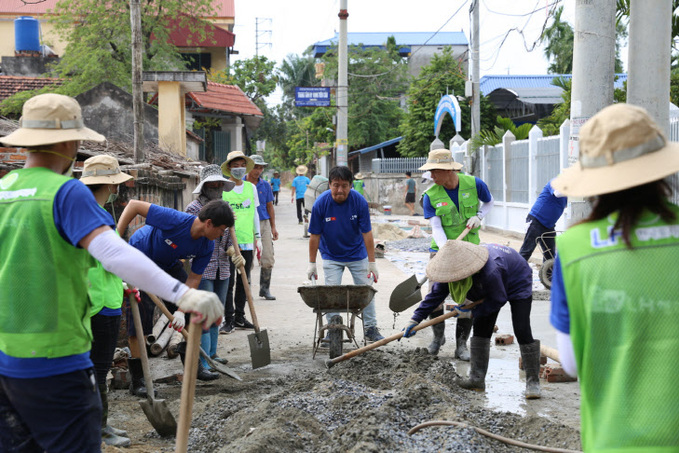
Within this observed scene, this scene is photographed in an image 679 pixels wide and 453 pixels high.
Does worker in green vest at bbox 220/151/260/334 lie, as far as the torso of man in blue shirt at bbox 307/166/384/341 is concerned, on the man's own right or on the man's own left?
on the man's own right

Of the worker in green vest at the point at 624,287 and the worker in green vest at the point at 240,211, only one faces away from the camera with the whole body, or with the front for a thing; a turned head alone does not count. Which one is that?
the worker in green vest at the point at 624,287

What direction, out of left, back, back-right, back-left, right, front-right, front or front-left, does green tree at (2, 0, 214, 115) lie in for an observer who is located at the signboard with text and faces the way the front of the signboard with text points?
right

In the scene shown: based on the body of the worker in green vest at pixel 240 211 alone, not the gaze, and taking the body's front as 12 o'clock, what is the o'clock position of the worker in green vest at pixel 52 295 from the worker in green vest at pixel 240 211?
the worker in green vest at pixel 52 295 is roughly at 12 o'clock from the worker in green vest at pixel 240 211.

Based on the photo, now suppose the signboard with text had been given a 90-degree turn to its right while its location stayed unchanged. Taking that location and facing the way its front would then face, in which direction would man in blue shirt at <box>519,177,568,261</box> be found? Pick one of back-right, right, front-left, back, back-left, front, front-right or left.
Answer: left

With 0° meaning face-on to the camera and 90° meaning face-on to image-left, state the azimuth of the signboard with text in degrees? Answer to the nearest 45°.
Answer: approximately 0°

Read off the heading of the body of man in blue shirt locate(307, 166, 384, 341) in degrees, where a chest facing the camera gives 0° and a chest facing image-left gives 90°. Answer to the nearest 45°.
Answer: approximately 0°

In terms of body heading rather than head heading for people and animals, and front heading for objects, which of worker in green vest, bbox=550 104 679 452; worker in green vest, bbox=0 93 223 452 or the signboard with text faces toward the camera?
the signboard with text

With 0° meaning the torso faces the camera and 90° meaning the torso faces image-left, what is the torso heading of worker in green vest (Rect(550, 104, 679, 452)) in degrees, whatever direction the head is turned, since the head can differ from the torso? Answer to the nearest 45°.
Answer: approximately 180°

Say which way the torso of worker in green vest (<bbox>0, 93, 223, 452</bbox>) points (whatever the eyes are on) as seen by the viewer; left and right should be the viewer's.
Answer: facing away from the viewer and to the right of the viewer

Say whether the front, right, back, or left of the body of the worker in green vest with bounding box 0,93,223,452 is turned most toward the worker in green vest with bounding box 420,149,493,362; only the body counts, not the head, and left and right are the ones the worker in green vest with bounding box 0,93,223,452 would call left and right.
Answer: front

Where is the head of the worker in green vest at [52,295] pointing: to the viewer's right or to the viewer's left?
to the viewer's right
